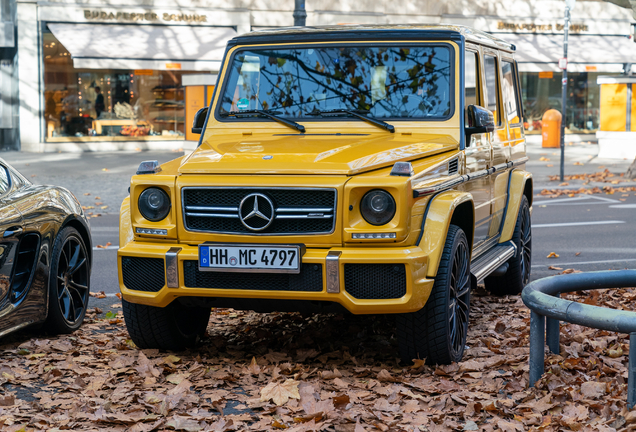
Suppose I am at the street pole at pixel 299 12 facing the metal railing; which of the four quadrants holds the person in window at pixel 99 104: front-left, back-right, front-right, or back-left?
back-right

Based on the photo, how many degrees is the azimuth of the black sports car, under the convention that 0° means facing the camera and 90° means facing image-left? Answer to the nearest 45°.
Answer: approximately 45°

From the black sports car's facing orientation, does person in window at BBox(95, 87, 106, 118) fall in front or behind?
behind

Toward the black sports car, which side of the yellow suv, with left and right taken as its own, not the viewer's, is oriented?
right

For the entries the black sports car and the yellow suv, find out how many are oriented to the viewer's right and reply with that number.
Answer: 0

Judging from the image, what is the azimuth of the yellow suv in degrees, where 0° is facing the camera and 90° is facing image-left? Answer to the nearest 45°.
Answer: approximately 45°

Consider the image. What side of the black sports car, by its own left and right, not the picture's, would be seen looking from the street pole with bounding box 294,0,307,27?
back

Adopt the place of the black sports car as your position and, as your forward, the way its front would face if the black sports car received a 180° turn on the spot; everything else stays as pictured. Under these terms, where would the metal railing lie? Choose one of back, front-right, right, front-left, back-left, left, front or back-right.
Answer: right

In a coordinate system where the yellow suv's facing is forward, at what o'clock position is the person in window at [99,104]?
The person in window is roughly at 4 o'clock from the yellow suv.

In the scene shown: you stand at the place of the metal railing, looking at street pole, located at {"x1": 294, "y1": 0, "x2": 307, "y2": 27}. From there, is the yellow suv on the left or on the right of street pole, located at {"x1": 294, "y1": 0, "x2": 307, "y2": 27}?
left

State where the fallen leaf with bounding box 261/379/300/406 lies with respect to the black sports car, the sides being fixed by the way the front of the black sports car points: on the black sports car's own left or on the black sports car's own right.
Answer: on the black sports car's own left
